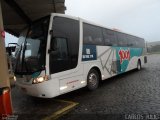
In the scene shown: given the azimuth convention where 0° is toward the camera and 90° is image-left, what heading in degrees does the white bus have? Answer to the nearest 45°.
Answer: approximately 45°
